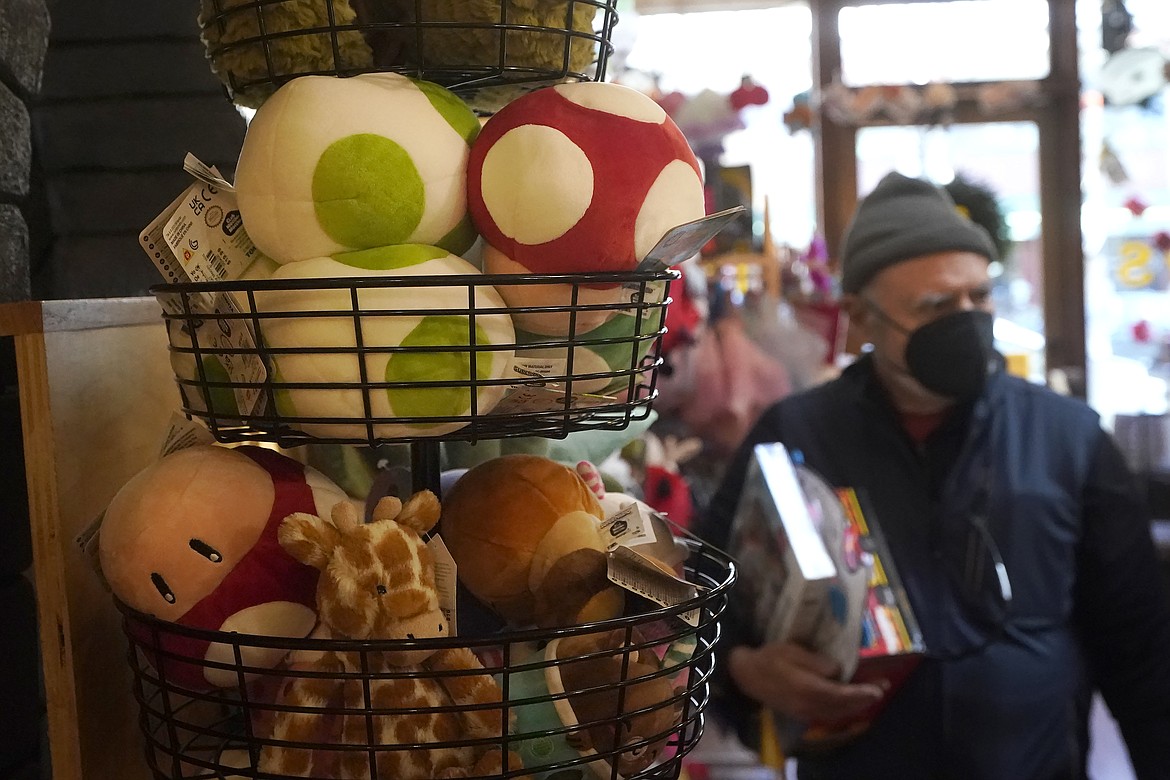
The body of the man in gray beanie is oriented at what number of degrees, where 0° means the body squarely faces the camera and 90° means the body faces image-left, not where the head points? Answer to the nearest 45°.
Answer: approximately 0°

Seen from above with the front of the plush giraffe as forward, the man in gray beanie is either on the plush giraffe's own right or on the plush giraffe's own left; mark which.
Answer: on the plush giraffe's own left

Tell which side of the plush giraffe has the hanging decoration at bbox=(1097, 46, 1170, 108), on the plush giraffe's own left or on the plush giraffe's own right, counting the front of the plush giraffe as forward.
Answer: on the plush giraffe's own left

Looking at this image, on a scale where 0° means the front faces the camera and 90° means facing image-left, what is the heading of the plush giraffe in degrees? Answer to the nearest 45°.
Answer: approximately 315°
